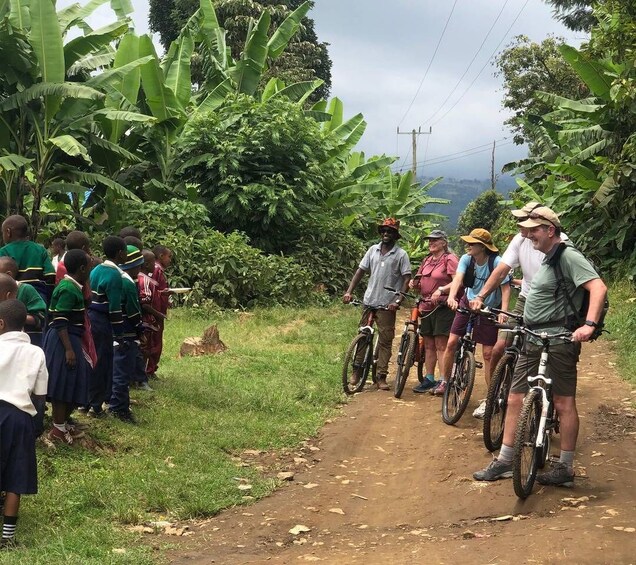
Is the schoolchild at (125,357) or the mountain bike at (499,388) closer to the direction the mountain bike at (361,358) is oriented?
the schoolchild

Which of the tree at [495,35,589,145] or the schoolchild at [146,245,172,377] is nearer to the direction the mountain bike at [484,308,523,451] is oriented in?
the schoolchild

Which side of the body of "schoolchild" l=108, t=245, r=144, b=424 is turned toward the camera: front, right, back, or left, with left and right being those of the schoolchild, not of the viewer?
right

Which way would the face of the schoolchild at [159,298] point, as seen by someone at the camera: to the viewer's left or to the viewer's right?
to the viewer's right

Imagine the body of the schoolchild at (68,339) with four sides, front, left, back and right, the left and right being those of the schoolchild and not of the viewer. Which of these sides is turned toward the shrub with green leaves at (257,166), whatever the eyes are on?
left

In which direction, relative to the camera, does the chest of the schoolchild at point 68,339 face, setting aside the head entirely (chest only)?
to the viewer's right

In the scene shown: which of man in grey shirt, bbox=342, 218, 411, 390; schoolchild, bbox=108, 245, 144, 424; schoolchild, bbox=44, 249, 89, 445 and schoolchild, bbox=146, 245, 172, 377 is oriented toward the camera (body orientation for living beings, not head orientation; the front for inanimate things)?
the man in grey shirt

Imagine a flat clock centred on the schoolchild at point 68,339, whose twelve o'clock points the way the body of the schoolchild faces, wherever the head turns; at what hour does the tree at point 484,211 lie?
The tree is roughly at 10 o'clock from the schoolchild.

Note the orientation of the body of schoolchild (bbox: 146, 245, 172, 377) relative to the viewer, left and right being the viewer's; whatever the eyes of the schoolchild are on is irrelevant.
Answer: facing to the right of the viewer

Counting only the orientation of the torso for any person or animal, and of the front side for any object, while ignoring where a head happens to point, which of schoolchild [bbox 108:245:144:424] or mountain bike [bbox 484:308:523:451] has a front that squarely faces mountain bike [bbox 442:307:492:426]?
the schoolchild

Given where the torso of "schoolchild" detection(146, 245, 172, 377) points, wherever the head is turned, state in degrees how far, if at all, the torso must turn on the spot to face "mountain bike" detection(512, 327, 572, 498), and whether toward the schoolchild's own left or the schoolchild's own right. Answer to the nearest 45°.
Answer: approximately 45° to the schoolchild's own right
